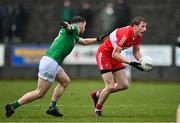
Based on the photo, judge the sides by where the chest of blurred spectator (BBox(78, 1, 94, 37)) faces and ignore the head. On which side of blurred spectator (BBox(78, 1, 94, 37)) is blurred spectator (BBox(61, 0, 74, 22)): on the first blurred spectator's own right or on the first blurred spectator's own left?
on the first blurred spectator's own right

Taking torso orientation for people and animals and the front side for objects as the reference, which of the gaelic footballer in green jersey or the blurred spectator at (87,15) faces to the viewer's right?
the gaelic footballer in green jersey

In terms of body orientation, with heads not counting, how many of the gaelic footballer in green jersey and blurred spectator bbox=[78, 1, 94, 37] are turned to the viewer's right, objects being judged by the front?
1

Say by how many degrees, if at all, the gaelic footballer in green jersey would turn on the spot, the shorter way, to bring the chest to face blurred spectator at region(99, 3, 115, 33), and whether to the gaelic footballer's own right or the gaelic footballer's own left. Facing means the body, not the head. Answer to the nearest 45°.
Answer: approximately 90° to the gaelic footballer's own left

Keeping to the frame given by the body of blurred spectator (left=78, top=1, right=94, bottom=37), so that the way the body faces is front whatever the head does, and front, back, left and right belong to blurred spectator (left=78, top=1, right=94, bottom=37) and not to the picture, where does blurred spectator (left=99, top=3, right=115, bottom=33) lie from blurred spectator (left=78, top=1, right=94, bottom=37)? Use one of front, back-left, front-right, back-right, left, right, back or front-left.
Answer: left

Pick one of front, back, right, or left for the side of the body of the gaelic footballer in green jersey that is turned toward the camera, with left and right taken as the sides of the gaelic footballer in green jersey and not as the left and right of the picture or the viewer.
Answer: right

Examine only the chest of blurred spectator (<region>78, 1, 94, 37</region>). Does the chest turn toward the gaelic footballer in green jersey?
yes

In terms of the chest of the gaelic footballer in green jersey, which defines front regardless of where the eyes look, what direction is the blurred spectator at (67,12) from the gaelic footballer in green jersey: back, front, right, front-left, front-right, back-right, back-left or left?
left

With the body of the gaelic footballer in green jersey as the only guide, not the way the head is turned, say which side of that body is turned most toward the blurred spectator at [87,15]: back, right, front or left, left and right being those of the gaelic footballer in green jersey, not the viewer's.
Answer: left

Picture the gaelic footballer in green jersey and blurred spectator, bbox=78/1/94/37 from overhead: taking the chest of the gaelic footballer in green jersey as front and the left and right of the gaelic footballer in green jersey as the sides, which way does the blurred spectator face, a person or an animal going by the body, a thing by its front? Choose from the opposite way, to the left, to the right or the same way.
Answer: to the right
